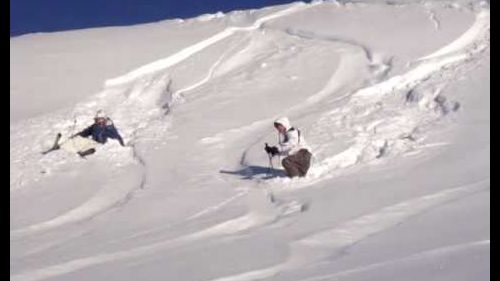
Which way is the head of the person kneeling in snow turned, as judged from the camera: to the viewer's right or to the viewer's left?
to the viewer's left

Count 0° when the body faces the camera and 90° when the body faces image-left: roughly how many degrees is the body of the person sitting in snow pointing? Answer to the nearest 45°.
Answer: approximately 45°

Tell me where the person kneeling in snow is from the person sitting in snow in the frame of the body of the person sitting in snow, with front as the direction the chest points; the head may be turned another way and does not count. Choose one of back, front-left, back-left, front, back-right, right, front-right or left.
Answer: left
